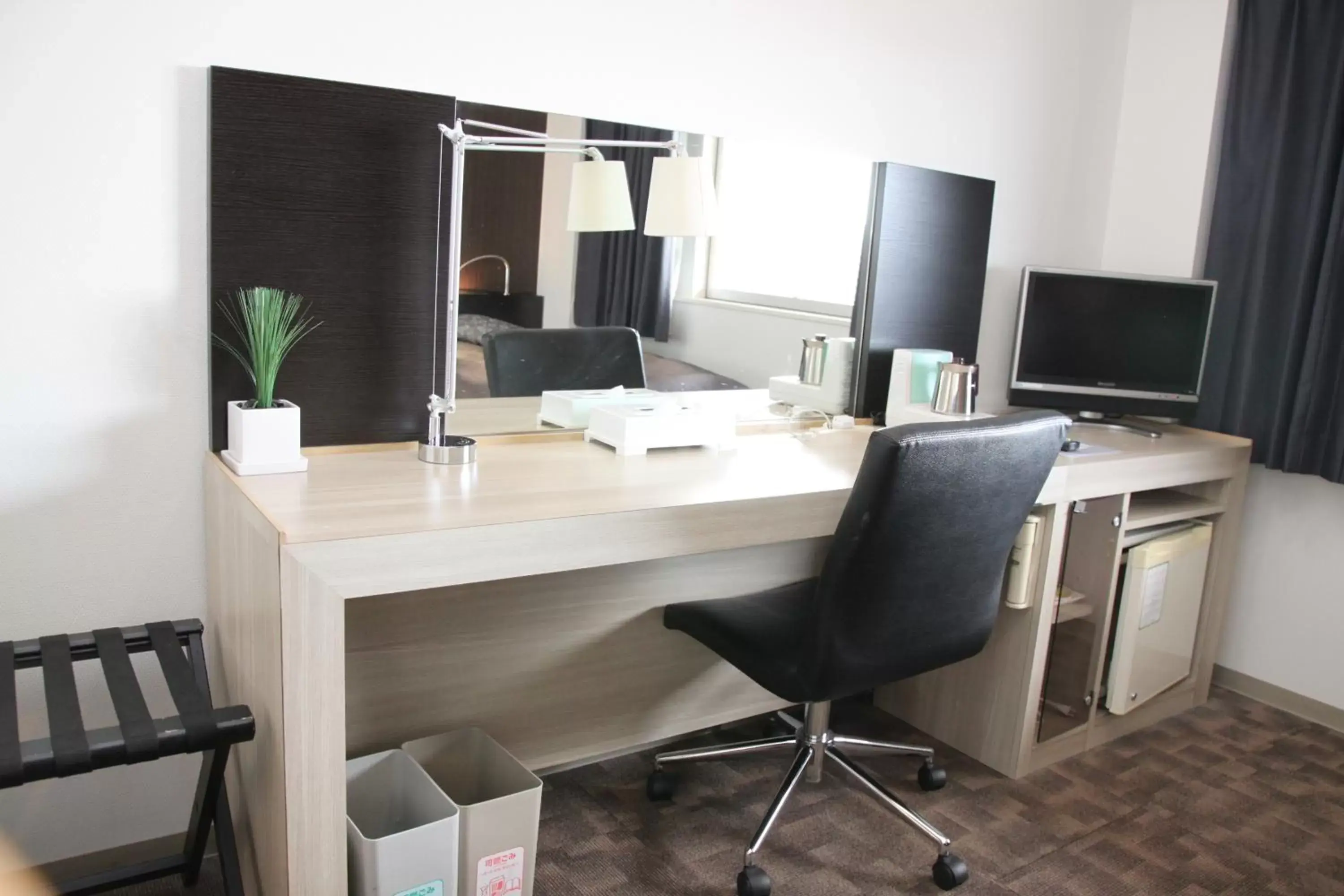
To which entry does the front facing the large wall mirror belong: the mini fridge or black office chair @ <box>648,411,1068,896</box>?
the black office chair

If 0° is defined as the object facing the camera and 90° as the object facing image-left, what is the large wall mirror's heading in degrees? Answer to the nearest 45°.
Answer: approximately 315°

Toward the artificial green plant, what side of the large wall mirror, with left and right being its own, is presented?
right

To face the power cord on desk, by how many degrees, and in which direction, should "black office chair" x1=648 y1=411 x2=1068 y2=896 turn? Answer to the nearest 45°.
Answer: approximately 45° to its right

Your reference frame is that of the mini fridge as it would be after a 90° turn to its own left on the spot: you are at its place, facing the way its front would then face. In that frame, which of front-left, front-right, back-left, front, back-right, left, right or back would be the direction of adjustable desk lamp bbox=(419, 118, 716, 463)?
back

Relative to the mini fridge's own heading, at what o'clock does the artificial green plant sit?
The artificial green plant is roughly at 3 o'clock from the mini fridge.

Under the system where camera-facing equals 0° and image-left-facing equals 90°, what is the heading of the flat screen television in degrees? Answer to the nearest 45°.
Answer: approximately 0°

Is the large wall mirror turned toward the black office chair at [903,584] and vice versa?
yes

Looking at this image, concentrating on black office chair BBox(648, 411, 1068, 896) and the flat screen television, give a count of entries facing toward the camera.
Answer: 1

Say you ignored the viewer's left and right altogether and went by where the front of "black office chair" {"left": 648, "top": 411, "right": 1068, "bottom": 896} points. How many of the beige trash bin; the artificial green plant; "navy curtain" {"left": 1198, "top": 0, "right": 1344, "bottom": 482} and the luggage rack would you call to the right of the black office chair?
1

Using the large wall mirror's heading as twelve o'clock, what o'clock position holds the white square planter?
The white square planter is roughly at 3 o'clock from the large wall mirror.

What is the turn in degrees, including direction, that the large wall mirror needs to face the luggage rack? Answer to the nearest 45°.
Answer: approximately 90° to its right
